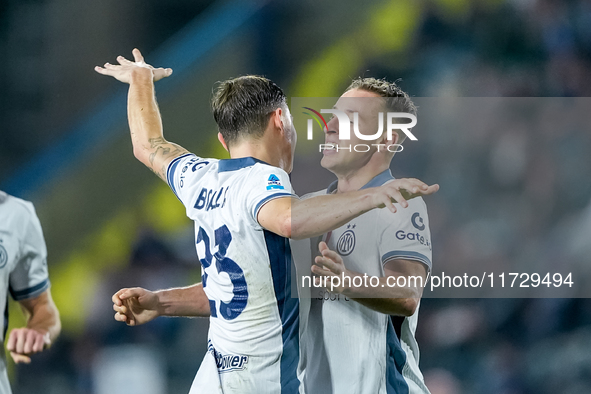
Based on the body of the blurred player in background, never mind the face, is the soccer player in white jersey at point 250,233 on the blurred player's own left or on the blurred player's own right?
on the blurred player's own left

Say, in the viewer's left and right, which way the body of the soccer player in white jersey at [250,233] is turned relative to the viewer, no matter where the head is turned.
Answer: facing away from the viewer and to the right of the viewer

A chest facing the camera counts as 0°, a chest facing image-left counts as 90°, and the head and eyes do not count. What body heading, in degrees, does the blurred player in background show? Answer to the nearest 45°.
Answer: approximately 45°

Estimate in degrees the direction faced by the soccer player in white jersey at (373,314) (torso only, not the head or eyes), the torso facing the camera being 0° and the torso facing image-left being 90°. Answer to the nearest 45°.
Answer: approximately 45°

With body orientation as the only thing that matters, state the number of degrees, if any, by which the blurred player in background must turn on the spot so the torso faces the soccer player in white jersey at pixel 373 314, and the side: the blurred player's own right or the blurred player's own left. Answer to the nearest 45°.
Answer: approximately 90° to the blurred player's own left
